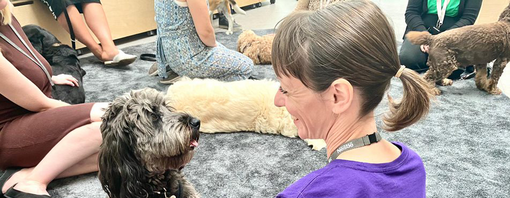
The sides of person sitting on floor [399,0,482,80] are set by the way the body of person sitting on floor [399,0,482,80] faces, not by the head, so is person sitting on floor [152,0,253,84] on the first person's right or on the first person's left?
on the first person's right

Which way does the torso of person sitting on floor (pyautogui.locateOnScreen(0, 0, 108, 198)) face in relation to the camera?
to the viewer's right

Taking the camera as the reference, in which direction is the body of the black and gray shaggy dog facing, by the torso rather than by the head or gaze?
to the viewer's right

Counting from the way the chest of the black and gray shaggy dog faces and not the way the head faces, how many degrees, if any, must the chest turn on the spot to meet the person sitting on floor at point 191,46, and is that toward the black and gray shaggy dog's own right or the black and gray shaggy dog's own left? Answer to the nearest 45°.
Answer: approximately 90° to the black and gray shaggy dog's own left

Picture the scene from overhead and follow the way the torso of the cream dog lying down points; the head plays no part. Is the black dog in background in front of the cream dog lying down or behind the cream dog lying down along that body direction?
behind

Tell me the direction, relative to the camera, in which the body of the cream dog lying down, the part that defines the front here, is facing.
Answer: to the viewer's right

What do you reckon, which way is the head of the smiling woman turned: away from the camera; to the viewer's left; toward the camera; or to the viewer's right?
to the viewer's left

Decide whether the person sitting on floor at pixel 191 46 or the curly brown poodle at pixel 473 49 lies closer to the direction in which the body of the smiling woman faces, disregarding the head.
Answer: the person sitting on floor

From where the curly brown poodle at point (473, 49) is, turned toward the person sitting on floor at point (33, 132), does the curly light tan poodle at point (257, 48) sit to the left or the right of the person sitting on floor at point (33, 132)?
right
